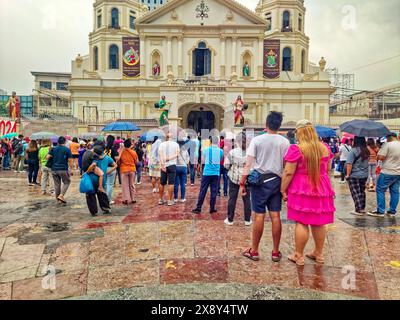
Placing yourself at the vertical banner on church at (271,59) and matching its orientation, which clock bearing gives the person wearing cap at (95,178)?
The person wearing cap is roughly at 12 o'clock from the vertical banner on church.

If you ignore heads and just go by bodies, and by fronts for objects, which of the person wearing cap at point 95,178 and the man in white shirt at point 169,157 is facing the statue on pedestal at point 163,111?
the man in white shirt

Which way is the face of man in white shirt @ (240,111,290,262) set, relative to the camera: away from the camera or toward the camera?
away from the camera

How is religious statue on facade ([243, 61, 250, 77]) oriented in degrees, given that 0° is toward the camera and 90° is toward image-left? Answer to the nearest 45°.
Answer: approximately 0°

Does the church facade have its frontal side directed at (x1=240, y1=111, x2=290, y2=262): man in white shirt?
yes

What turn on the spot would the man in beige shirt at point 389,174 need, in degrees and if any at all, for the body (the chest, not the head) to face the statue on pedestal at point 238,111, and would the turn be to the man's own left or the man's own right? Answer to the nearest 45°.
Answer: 0° — they already face it

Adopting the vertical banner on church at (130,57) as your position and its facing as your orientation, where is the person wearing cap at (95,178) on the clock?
The person wearing cap is roughly at 12 o'clock from the vertical banner on church.
